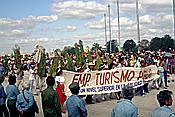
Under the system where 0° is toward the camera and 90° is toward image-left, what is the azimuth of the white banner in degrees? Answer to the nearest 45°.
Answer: approximately 0°

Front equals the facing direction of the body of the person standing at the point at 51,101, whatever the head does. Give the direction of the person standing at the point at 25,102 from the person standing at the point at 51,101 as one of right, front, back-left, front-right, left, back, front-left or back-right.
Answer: front-left

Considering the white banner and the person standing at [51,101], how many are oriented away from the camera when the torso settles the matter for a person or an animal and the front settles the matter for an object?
1

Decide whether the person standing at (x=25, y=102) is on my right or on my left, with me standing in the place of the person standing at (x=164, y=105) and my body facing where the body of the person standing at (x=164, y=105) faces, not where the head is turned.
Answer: on my left

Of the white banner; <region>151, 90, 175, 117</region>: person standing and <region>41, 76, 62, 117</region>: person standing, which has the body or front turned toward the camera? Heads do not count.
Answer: the white banner

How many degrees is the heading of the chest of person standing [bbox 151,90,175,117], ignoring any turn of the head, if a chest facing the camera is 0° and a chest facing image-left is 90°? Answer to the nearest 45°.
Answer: approximately 225°

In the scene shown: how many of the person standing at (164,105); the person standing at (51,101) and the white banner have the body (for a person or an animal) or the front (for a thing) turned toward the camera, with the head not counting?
1

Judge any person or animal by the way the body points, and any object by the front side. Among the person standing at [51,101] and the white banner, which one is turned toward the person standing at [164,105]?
the white banner

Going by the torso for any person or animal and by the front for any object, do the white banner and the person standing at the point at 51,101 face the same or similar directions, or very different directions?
very different directions

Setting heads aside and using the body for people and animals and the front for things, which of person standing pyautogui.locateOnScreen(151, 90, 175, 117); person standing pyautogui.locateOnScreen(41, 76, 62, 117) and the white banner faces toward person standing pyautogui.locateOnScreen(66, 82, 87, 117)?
the white banner

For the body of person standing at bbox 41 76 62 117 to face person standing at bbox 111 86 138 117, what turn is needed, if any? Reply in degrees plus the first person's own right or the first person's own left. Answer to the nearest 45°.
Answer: approximately 135° to the first person's own right

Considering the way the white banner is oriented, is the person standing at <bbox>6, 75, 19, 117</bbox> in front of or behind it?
in front

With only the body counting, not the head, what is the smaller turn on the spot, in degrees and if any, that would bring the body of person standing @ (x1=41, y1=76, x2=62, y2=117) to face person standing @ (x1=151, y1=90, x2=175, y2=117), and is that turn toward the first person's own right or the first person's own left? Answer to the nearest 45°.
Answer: approximately 135° to the first person's own right

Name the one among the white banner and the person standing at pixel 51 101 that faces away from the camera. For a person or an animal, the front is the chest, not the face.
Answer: the person standing

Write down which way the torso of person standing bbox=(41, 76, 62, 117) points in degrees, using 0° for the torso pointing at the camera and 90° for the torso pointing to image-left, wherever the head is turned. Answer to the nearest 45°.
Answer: approximately 180°

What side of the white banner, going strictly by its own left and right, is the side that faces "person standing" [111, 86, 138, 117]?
front

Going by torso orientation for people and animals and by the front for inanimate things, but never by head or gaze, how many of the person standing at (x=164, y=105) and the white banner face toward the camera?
1
